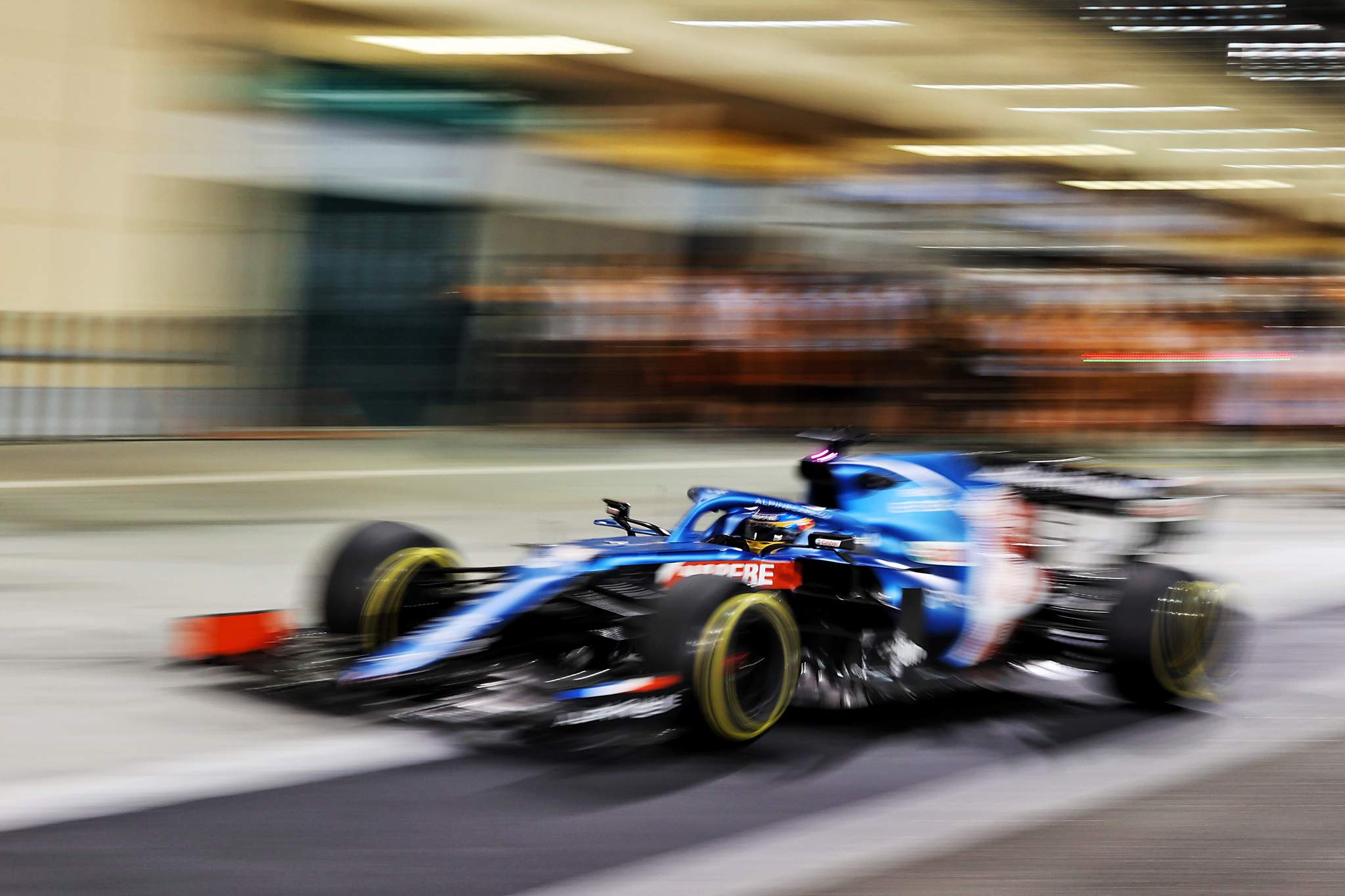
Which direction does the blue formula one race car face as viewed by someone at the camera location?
facing the viewer and to the left of the viewer
